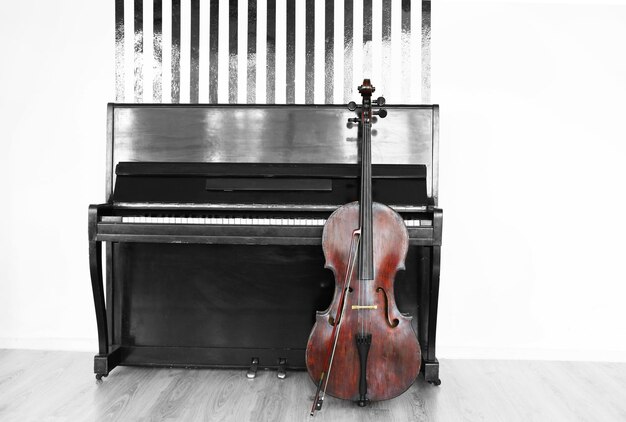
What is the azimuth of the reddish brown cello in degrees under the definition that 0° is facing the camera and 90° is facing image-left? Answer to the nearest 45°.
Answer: approximately 0°

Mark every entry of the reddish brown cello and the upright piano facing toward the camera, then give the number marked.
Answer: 2

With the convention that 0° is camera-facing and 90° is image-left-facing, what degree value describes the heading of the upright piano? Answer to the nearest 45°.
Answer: approximately 0°
